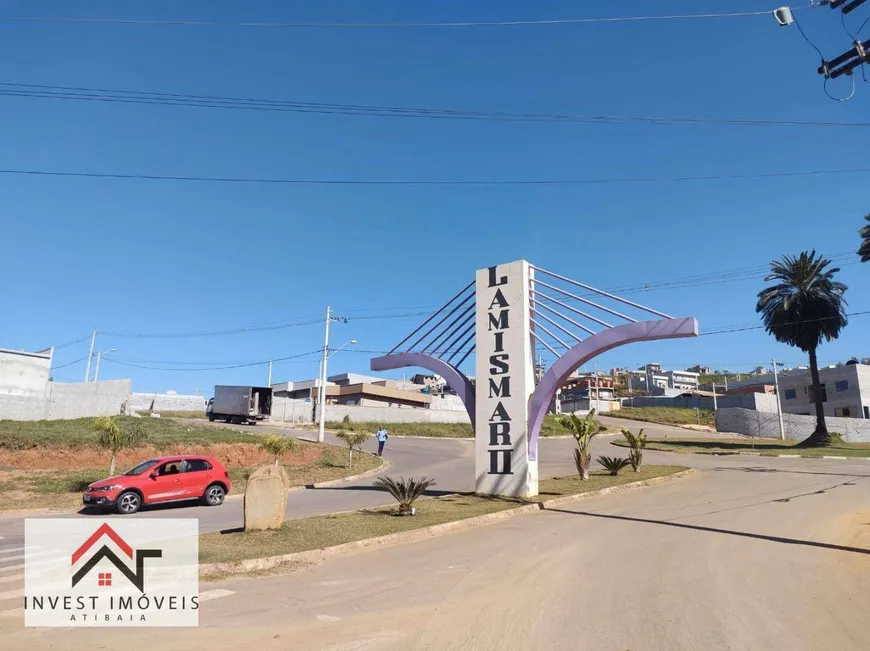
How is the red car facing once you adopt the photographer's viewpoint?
facing the viewer and to the left of the viewer

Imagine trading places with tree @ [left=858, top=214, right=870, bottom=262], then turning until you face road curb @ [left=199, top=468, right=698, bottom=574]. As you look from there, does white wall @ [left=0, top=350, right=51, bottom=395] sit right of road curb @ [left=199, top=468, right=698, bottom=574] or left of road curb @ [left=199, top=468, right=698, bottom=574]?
right

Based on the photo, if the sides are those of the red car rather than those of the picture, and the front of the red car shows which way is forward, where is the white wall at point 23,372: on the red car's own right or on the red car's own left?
on the red car's own right

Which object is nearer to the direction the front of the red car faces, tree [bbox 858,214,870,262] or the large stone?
the large stone

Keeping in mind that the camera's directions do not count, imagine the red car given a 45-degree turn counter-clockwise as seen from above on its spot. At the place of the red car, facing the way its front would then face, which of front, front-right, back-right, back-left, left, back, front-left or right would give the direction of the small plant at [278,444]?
back-left

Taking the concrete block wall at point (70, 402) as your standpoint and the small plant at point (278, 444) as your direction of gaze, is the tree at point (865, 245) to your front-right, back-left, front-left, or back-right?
front-left
